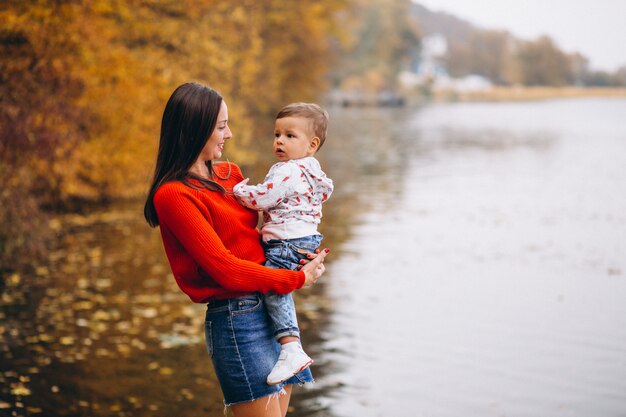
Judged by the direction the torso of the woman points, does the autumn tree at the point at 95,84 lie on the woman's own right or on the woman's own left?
on the woman's own left

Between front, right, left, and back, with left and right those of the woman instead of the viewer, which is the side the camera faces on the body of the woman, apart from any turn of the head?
right

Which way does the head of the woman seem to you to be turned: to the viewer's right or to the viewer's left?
to the viewer's right

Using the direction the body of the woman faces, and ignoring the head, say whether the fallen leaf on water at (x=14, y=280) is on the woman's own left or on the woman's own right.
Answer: on the woman's own left

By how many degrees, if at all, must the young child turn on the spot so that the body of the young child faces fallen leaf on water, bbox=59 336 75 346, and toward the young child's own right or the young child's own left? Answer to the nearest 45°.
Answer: approximately 45° to the young child's own right

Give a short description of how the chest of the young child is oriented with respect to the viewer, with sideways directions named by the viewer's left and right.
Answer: facing to the left of the viewer

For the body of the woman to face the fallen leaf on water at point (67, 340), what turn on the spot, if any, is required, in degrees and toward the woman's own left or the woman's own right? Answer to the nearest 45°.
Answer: approximately 90° to the woman's own left

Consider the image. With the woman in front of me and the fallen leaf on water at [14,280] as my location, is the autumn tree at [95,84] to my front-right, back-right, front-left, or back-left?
back-left
